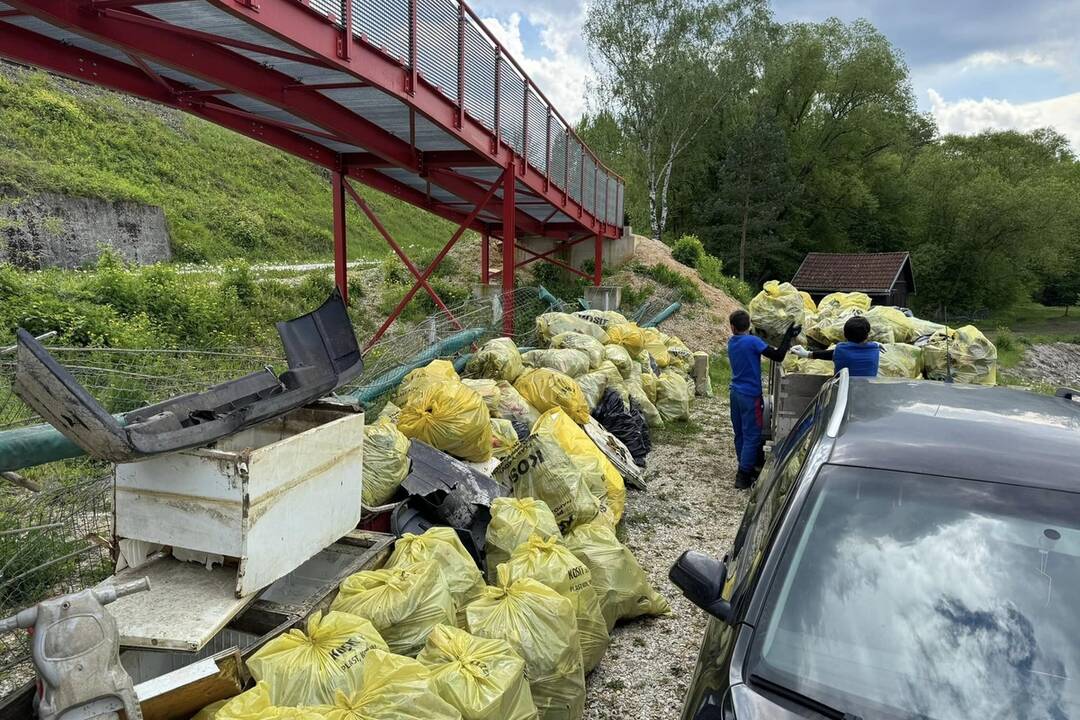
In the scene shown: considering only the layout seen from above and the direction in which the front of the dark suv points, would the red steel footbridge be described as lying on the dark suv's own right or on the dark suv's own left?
on the dark suv's own right

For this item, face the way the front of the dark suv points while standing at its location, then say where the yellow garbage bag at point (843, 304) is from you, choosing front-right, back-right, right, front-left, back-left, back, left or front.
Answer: back

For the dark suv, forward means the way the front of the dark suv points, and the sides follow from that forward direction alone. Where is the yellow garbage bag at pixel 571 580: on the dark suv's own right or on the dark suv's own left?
on the dark suv's own right

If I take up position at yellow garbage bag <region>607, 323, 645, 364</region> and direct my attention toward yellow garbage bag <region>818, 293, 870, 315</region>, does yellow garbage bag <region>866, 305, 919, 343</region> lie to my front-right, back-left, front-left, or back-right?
front-right

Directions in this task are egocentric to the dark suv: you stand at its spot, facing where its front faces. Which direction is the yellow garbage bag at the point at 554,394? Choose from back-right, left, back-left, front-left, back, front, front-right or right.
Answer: back-right

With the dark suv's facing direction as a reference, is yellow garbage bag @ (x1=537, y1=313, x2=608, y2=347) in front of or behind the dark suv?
behind

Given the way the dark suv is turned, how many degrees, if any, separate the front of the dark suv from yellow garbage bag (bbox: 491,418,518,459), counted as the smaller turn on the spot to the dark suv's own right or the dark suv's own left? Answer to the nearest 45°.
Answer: approximately 135° to the dark suv's own right

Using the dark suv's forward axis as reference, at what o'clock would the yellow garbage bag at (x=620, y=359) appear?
The yellow garbage bag is roughly at 5 o'clock from the dark suv.

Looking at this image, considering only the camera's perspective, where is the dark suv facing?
facing the viewer

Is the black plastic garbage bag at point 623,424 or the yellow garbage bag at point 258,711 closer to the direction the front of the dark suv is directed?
the yellow garbage bag

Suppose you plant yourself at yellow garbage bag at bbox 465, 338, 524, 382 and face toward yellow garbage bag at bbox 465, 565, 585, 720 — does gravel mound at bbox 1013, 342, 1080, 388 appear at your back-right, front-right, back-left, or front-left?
back-left

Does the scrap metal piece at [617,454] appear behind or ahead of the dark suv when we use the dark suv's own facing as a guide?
behind

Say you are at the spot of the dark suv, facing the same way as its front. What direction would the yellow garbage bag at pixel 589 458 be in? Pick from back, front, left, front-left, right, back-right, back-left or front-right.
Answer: back-right

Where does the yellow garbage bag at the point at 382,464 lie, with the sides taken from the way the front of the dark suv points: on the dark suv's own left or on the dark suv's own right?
on the dark suv's own right

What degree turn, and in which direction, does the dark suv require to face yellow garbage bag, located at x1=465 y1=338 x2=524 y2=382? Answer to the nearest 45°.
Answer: approximately 135° to its right

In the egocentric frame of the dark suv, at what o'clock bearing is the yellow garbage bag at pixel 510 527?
The yellow garbage bag is roughly at 4 o'clock from the dark suv.

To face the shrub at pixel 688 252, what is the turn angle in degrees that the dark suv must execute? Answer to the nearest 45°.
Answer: approximately 180°

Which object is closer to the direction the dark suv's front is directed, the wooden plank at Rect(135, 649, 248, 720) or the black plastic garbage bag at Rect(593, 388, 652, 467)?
the wooden plank
